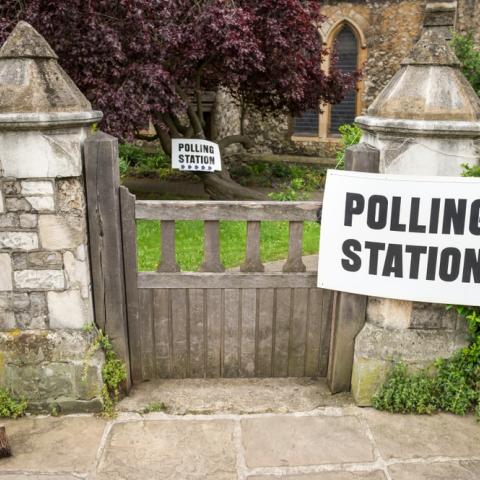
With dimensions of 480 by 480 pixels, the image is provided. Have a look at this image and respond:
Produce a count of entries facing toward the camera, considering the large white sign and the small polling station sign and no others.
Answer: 2

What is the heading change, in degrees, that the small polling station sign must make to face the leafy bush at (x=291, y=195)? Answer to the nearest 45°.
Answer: approximately 90° to its left

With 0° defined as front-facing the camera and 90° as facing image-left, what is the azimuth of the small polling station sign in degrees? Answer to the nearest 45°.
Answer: approximately 0°

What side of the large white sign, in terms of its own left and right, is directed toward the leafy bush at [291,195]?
back

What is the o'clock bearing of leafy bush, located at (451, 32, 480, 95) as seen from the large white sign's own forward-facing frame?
The leafy bush is roughly at 6 o'clock from the large white sign.

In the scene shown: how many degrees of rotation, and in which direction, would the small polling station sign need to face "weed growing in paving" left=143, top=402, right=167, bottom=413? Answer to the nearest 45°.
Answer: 0° — it already faces it

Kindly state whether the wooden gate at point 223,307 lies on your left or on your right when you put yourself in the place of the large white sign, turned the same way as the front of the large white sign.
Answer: on your right

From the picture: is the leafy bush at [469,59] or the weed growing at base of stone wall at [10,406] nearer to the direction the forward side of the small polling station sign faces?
the weed growing at base of stone wall
